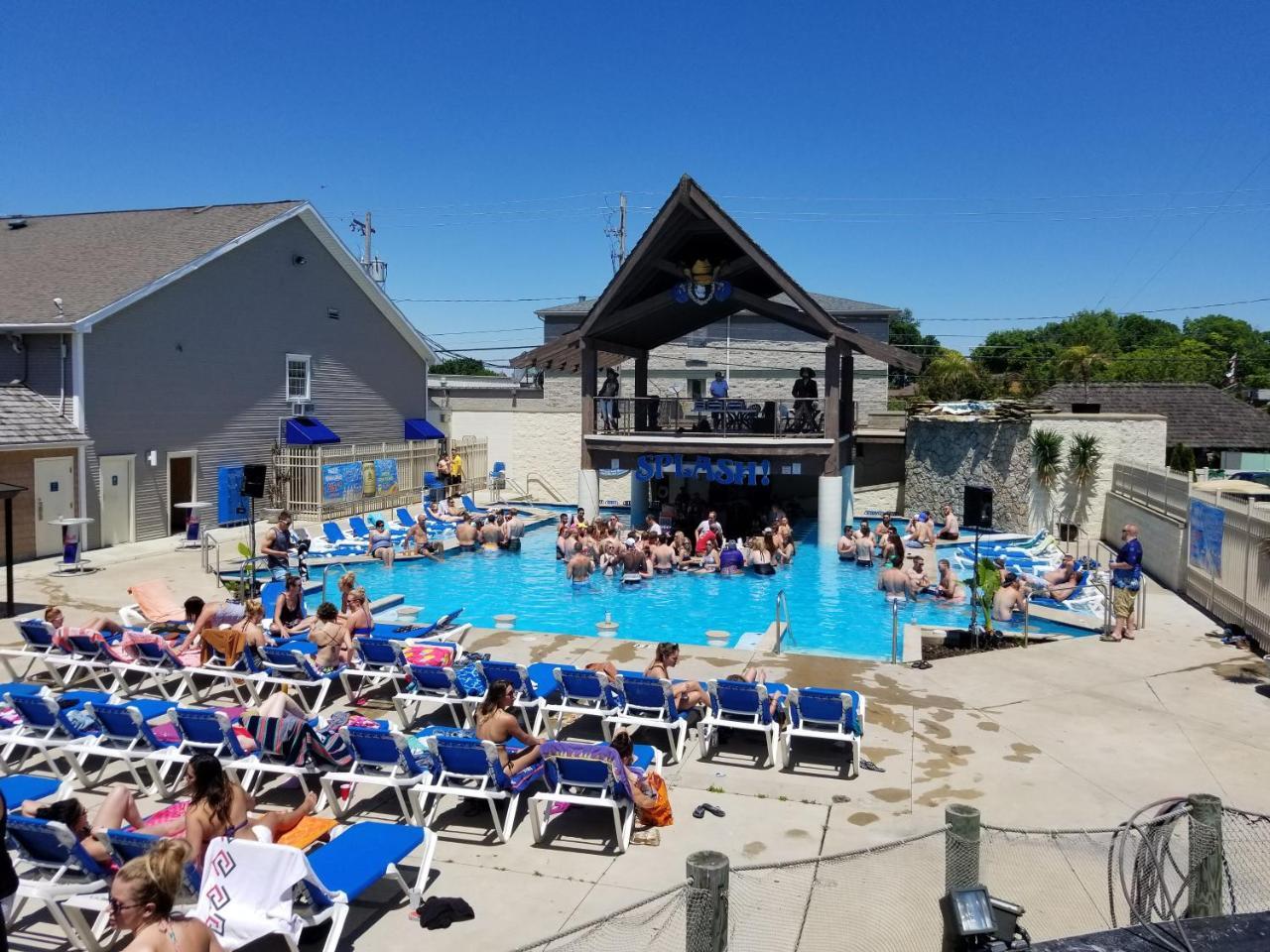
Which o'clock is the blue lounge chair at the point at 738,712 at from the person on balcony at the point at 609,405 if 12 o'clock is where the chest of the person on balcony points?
The blue lounge chair is roughly at 12 o'clock from the person on balcony.

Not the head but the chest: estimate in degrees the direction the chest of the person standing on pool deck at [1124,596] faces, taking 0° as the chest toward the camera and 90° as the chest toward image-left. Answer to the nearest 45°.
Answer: approximately 90°

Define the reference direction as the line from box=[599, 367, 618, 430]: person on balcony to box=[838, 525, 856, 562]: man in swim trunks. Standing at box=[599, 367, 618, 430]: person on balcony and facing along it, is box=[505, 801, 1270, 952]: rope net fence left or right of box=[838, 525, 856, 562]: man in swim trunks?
right

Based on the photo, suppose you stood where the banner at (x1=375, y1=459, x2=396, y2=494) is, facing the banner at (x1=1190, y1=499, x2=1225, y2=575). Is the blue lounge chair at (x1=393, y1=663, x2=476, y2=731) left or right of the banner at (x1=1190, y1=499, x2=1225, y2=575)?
right

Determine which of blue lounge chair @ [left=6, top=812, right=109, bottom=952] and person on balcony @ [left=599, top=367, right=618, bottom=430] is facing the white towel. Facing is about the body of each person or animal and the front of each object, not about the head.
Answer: the person on balcony

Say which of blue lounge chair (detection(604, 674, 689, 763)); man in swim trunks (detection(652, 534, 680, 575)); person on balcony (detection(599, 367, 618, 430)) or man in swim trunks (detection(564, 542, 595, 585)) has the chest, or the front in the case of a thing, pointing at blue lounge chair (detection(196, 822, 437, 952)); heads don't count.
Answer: the person on balcony

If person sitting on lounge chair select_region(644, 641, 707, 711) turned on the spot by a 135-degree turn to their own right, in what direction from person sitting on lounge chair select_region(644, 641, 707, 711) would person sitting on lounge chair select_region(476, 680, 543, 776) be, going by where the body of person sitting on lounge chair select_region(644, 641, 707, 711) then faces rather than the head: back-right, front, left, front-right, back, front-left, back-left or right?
front

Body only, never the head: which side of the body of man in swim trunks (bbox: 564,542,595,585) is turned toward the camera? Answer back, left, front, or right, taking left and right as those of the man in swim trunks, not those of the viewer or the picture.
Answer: back

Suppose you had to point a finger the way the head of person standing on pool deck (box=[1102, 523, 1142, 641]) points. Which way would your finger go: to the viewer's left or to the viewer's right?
to the viewer's left

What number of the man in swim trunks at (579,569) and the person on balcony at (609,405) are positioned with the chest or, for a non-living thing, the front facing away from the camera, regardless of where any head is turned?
1

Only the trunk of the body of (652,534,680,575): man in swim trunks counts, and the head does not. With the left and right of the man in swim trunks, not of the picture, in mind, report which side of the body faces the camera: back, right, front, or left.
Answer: back

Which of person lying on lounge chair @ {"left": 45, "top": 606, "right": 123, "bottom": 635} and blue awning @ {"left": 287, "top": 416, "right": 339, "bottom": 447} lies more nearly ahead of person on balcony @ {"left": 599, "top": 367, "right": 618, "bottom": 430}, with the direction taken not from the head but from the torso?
the person lying on lounge chair
